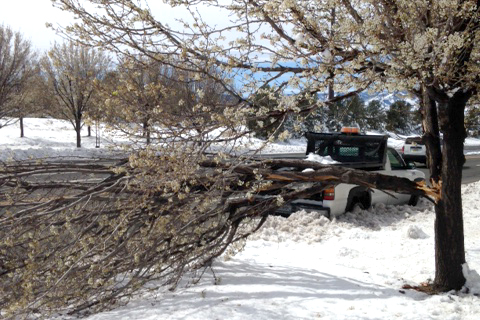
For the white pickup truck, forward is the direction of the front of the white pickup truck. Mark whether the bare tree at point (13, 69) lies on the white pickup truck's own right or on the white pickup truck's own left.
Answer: on the white pickup truck's own left

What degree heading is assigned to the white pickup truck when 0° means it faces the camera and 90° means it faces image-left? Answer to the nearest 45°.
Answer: approximately 225°

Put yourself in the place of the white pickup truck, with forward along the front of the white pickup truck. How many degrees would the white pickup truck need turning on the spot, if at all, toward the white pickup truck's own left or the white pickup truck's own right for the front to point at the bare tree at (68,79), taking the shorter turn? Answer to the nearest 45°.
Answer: approximately 90° to the white pickup truck's own left

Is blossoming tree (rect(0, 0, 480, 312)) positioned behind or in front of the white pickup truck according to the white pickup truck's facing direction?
behind

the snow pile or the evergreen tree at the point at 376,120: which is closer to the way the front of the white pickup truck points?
the evergreen tree

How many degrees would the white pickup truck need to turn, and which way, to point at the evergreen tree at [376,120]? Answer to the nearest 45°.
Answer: approximately 45° to its left

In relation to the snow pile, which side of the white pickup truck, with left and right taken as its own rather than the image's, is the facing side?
right
